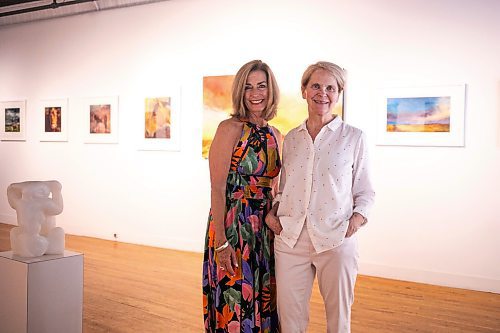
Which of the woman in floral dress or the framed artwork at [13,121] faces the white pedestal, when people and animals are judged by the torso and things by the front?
the framed artwork

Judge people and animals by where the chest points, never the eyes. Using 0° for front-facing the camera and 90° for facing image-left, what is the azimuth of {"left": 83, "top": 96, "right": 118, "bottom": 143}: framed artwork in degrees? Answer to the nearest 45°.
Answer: approximately 0°

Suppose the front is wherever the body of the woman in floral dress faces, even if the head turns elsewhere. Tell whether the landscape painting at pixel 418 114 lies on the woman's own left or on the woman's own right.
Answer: on the woman's own left

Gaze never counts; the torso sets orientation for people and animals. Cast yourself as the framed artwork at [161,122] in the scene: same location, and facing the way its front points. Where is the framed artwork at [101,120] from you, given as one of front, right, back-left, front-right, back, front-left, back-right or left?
back-right

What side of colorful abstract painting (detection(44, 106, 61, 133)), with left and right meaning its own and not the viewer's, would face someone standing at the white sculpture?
front

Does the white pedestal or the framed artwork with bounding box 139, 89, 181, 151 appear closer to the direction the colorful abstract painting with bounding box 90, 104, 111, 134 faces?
the white pedestal
